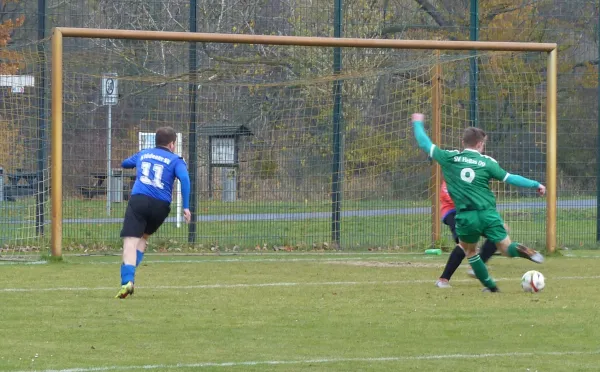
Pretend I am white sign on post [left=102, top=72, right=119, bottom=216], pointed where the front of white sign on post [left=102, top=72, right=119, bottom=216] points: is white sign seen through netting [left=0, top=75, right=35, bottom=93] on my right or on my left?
on my right

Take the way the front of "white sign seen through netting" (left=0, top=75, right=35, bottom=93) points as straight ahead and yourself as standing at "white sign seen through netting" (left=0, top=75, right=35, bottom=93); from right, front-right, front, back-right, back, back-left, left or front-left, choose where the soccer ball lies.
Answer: front-left

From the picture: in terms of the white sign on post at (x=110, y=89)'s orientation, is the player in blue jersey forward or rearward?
forward

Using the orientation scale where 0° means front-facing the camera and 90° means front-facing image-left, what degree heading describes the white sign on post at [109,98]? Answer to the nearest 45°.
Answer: approximately 0°

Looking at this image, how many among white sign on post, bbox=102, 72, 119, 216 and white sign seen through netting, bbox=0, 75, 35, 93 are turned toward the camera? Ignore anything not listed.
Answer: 2

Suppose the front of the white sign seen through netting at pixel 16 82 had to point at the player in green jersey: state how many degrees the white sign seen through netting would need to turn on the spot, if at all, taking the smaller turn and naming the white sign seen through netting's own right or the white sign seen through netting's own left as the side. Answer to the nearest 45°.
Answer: approximately 45° to the white sign seen through netting's own left

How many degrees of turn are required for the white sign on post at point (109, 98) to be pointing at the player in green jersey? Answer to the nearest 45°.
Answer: approximately 45° to its left

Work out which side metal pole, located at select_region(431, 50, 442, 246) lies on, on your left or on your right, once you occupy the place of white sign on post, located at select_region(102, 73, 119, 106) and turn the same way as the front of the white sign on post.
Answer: on your left
